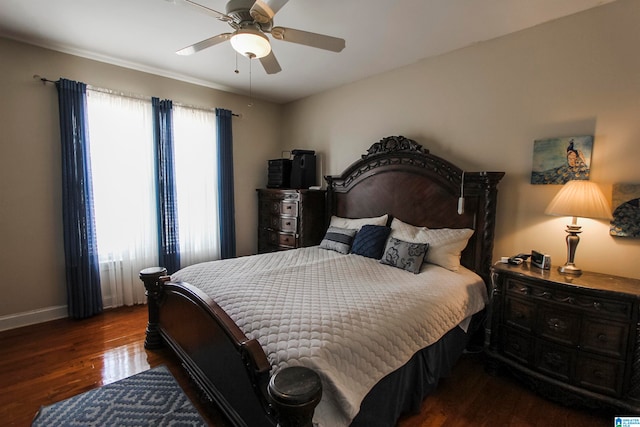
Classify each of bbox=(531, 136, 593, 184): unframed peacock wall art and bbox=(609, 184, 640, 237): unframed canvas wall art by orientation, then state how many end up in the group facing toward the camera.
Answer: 2

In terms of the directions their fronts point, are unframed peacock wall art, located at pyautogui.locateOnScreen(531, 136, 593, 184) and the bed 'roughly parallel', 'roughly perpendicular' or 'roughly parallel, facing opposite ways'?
roughly parallel

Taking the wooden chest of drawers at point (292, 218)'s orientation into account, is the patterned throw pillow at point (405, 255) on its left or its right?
on its left

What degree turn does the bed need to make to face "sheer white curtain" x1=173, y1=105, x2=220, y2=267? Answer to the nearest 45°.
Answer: approximately 90° to its right

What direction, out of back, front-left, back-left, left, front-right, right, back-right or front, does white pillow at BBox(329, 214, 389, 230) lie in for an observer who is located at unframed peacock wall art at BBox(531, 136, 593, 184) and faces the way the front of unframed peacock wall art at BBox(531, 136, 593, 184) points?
right

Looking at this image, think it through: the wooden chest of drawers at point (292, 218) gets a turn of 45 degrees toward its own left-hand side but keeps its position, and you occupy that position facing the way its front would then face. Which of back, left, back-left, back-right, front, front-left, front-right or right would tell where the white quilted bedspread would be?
front

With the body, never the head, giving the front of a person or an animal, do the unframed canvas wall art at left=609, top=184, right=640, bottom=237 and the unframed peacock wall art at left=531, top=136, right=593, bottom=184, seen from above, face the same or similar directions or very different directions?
same or similar directions

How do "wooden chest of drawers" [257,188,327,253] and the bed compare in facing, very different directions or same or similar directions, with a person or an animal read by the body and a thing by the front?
same or similar directions

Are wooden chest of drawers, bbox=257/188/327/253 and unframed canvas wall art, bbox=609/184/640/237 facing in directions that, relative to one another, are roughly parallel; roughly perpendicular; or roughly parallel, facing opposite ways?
roughly parallel

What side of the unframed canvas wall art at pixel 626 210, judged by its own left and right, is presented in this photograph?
front

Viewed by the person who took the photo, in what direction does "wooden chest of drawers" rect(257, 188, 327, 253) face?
facing the viewer and to the left of the viewer

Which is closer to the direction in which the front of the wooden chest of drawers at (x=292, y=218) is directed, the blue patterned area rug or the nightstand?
the blue patterned area rug

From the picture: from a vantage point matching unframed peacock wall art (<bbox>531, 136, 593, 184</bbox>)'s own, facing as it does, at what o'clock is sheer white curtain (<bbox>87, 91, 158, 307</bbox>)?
The sheer white curtain is roughly at 2 o'clock from the unframed peacock wall art.

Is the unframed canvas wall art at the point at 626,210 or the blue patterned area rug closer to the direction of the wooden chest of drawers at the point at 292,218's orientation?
the blue patterned area rug
